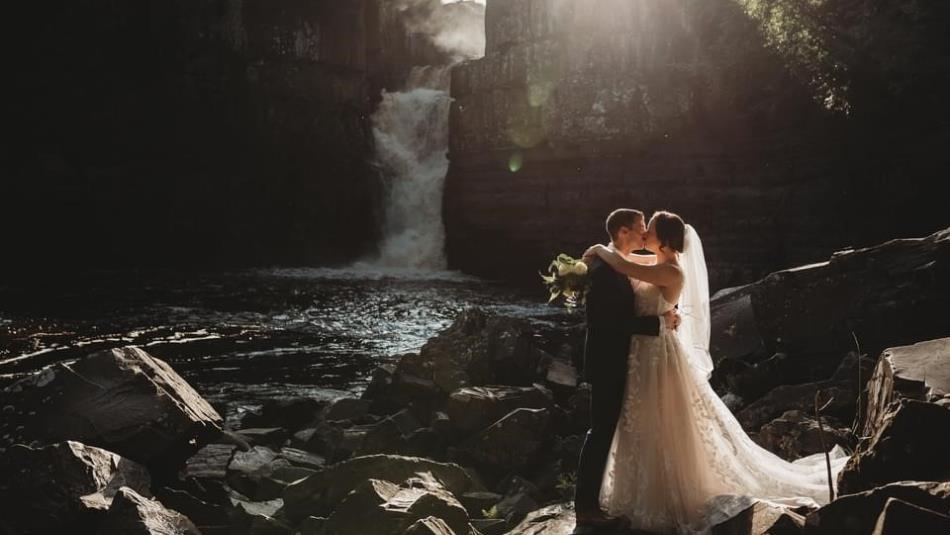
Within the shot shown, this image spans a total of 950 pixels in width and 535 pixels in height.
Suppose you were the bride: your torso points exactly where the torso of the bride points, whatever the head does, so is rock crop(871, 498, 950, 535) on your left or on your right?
on your left

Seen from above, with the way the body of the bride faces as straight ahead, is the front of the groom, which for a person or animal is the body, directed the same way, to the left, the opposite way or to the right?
the opposite way

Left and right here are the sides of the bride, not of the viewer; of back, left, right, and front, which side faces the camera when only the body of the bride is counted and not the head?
left

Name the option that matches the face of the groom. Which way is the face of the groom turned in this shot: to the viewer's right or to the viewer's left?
to the viewer's right

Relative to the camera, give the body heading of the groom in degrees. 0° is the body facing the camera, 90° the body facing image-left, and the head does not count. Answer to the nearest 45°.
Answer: approximately 270°

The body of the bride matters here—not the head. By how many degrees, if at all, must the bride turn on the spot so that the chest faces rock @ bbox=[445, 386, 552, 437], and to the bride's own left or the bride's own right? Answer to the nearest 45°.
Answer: approximately 45° to the bride's own right

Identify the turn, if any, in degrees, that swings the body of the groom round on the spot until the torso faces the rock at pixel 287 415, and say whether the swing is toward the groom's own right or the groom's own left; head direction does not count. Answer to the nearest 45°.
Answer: approximately 135° to the groom's own left

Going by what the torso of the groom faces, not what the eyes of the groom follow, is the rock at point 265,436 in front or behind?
behind
